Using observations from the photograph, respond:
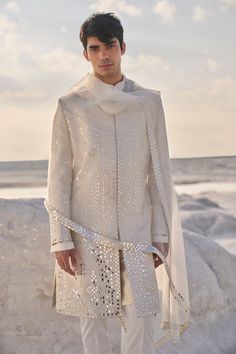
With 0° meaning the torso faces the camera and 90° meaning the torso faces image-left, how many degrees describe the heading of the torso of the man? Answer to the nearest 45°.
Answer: approximately 0°
